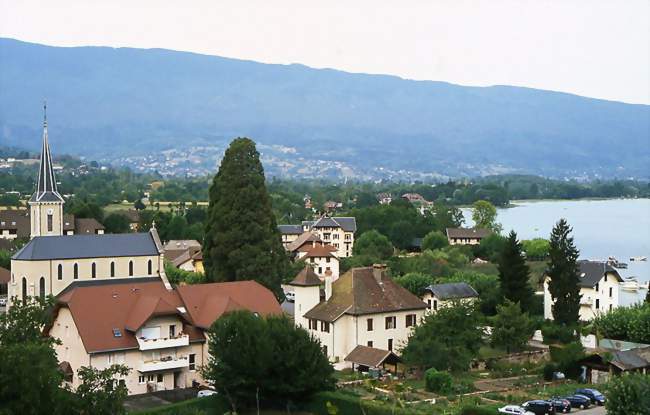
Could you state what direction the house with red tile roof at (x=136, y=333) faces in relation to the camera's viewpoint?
facing the viewer and to the right of the viewer

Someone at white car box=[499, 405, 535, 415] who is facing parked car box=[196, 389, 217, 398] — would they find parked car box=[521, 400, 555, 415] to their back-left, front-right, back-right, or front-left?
back-right

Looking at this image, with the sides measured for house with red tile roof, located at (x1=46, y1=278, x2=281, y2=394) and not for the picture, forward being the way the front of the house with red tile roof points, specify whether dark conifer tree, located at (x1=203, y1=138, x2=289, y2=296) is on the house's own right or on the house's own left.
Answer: on the house's own left

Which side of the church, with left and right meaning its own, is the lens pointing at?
right

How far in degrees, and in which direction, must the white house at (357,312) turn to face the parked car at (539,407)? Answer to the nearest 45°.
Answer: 0° — it already faces it

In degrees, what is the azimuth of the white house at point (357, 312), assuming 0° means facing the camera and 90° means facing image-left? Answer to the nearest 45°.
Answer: approximately 315°
